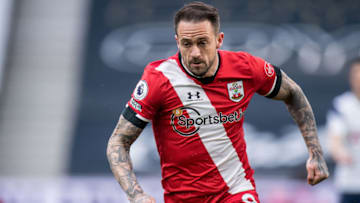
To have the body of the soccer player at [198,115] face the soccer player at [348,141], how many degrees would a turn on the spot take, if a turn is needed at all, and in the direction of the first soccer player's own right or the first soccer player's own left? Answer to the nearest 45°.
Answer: approximately 135° to the first soccer player's own left

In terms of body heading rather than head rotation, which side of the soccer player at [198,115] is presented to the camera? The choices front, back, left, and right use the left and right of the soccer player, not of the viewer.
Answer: front
